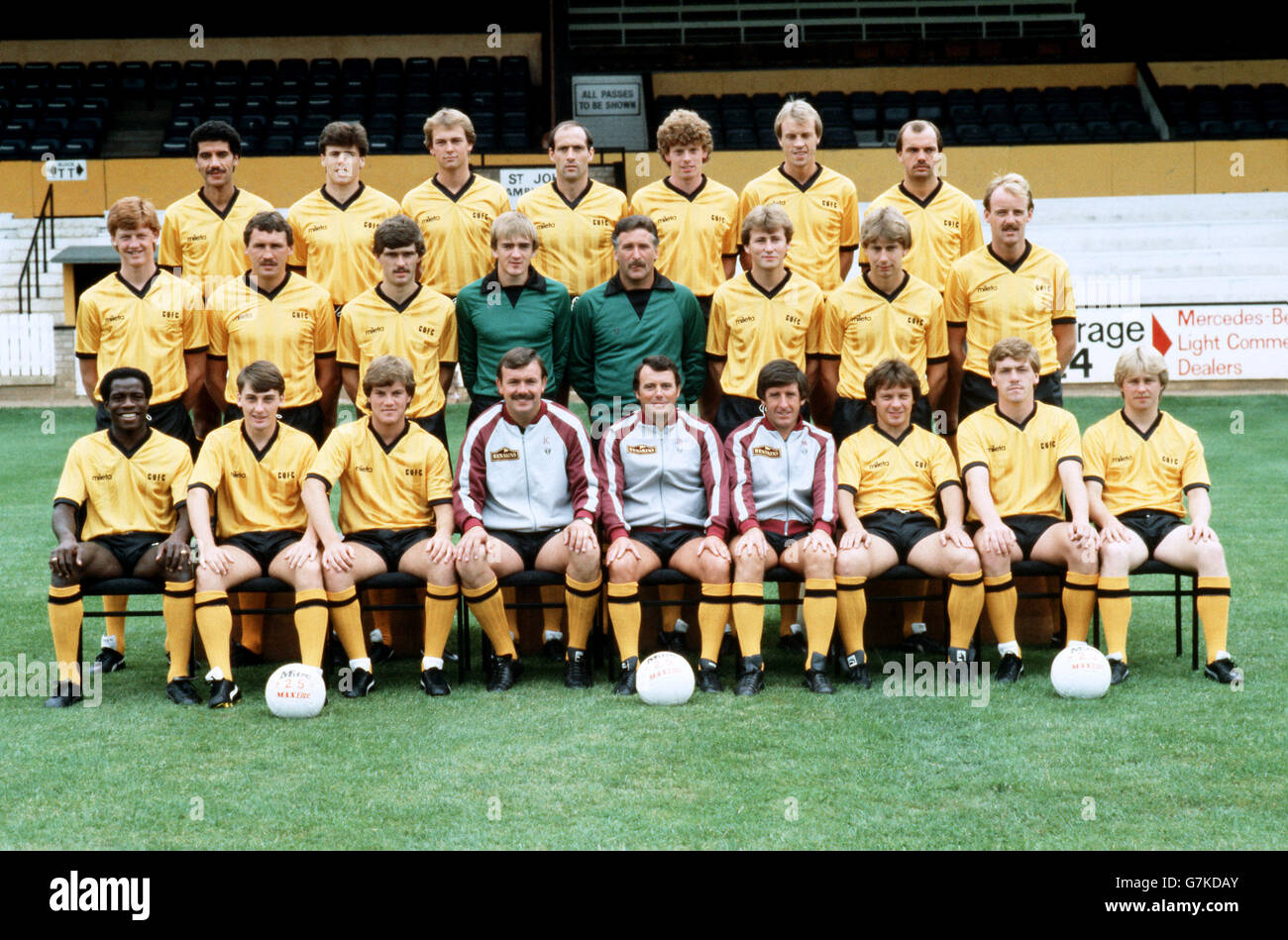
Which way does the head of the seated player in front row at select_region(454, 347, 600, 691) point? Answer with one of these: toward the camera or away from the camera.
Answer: toward the camera

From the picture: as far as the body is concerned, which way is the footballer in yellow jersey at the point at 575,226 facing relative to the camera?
toward the camera

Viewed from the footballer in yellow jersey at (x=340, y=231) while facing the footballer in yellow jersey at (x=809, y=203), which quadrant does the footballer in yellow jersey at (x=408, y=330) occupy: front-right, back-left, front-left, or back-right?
front-right

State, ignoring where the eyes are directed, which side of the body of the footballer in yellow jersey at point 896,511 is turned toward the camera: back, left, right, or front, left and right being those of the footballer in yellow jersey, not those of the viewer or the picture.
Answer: front

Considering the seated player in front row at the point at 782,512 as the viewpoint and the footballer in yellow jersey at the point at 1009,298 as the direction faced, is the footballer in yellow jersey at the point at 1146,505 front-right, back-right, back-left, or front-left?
front-right

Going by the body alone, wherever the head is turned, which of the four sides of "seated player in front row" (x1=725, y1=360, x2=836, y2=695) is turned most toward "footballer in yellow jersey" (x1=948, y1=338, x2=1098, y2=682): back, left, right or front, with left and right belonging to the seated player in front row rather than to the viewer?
left

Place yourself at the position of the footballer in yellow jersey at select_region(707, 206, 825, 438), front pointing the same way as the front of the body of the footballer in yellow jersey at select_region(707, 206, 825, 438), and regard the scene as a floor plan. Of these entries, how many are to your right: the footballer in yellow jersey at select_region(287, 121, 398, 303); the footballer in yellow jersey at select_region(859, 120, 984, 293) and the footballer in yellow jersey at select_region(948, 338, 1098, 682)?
1

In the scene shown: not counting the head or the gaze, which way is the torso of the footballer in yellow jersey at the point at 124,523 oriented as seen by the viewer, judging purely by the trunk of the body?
toward the camera

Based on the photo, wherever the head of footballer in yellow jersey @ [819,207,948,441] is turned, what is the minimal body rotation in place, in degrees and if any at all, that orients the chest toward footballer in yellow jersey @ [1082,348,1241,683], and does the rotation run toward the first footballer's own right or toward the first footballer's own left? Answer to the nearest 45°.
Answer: approximately 90° to the first footballer's own left

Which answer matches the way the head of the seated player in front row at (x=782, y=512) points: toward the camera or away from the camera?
toward the camera

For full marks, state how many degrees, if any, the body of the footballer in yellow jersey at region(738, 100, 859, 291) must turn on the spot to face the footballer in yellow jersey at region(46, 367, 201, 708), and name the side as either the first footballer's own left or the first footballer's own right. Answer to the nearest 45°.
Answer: approximately 45° to the first footballer's own right

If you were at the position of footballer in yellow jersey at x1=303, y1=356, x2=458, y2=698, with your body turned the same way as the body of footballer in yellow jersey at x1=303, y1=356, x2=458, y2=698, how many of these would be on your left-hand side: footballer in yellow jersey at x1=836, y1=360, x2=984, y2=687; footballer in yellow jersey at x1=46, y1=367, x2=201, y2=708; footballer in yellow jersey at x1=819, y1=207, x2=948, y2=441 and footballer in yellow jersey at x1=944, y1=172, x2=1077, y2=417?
3
